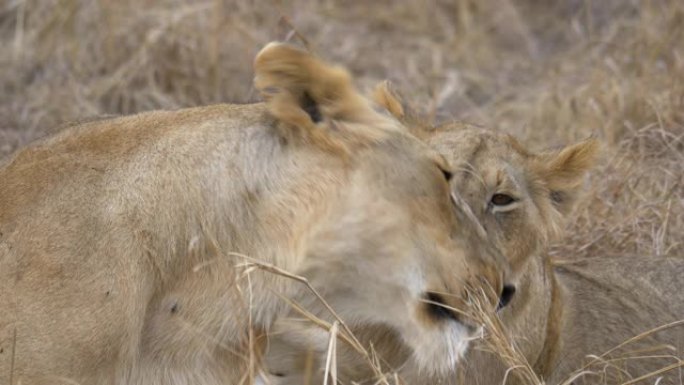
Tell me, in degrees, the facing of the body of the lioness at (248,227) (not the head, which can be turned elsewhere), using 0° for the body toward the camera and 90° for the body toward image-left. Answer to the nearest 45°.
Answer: approximately 270°

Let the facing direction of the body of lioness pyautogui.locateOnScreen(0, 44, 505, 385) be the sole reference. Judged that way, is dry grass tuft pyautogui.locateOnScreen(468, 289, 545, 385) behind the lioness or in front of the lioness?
in front
